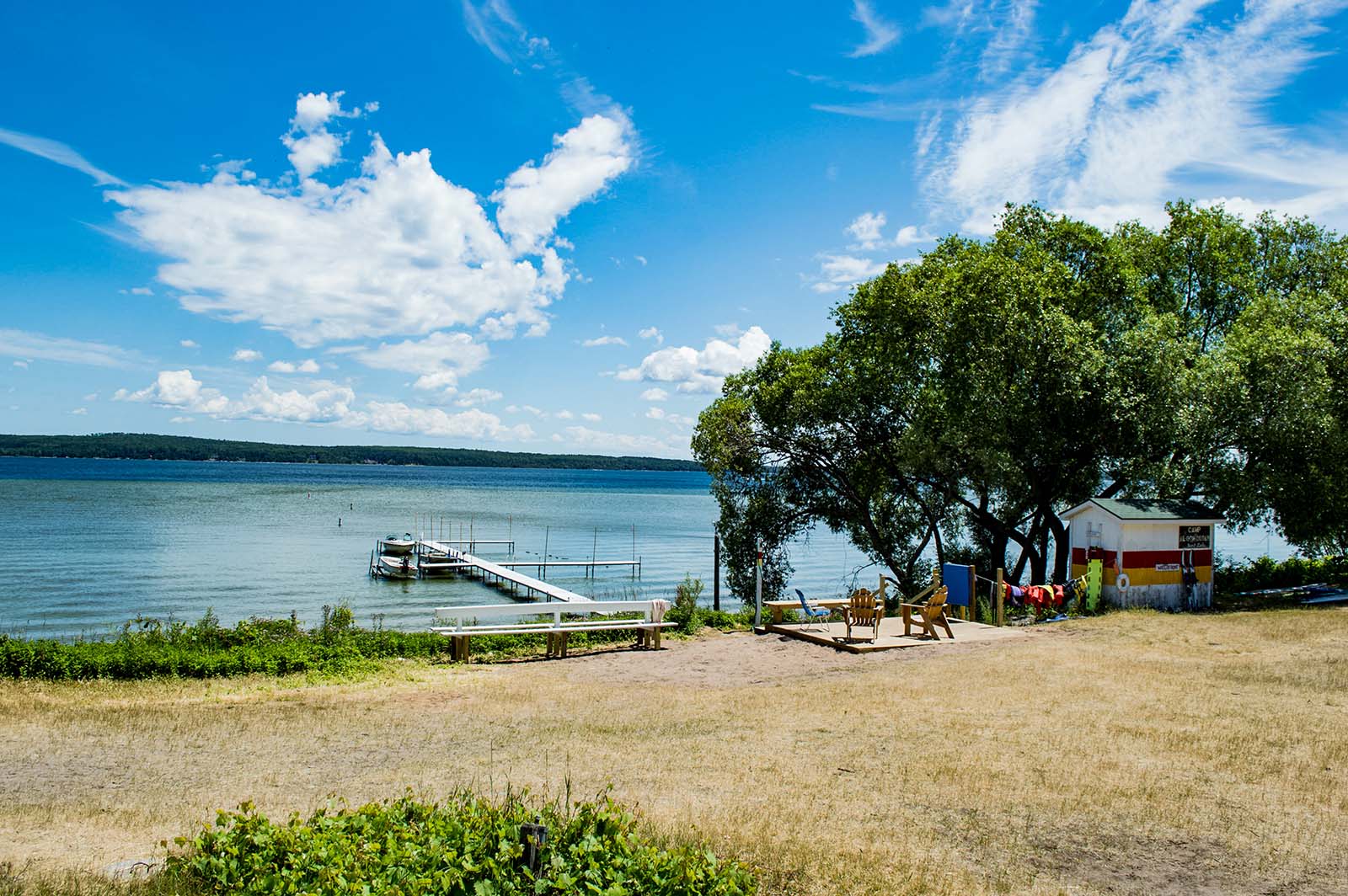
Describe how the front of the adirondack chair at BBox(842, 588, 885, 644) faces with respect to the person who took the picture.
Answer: facing away from the viewer

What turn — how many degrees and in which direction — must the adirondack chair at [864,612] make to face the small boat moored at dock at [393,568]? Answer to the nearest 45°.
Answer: approximately 45° to its left
